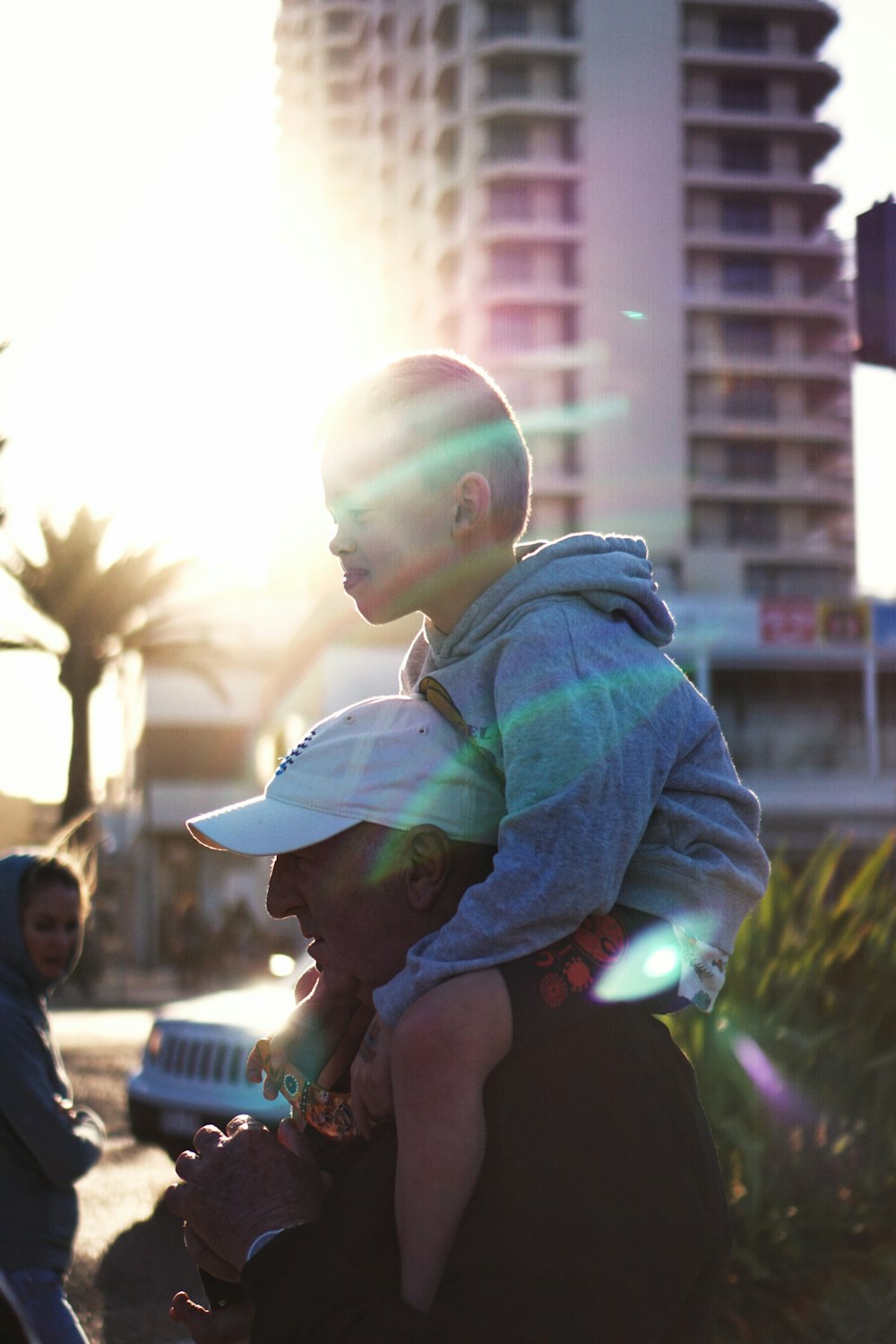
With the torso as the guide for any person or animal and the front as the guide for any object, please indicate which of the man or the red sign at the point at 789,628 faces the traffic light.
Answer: the red sign

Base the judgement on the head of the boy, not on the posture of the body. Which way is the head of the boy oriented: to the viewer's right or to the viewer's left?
to the viewer's left

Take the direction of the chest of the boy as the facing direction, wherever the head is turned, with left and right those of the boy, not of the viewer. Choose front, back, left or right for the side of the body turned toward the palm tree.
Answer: right

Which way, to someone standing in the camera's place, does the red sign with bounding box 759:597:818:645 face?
facing the viewer

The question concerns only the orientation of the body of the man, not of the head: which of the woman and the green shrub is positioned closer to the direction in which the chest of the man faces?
the woman

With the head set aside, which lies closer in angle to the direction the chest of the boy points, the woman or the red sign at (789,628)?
the woman

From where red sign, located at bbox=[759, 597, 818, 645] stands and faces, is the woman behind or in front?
in front

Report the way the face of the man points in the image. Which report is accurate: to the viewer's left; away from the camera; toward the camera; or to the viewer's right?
to the viewer's left

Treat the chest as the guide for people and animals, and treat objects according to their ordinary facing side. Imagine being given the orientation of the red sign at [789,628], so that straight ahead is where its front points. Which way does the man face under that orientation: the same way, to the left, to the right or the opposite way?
to the right

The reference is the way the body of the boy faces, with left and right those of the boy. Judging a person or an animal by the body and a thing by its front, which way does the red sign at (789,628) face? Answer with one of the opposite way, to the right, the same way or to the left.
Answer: to the left

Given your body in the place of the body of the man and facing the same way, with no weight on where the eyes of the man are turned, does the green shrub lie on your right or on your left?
on your right

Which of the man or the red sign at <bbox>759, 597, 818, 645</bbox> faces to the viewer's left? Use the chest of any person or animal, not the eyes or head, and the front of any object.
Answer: the man

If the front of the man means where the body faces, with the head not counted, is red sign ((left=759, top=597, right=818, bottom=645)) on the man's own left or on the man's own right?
on the man's own right

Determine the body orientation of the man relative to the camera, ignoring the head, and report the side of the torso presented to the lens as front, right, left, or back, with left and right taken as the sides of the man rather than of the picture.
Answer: left

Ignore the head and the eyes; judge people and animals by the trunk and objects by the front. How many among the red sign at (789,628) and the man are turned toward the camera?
1

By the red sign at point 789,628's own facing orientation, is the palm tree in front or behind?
in front

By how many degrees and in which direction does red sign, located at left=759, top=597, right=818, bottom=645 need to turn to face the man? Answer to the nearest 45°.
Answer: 0° — it already faces them

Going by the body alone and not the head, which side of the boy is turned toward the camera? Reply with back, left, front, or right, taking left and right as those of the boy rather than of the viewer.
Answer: left

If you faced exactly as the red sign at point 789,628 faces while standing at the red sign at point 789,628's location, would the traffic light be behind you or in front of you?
in front

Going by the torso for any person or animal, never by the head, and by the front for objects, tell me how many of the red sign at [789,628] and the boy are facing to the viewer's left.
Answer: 1

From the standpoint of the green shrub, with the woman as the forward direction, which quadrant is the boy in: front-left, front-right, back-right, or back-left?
front-left
